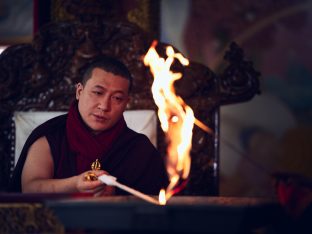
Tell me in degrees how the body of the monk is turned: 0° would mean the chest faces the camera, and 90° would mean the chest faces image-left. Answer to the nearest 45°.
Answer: approximately 0°
